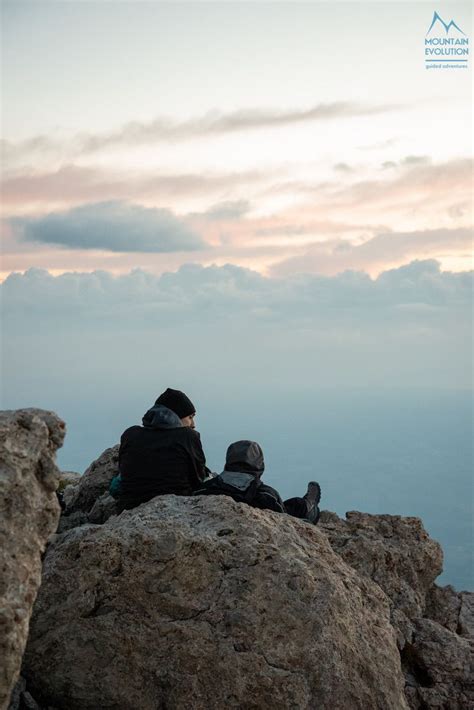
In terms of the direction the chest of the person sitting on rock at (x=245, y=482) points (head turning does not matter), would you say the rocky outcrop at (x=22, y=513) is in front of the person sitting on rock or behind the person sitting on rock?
behind

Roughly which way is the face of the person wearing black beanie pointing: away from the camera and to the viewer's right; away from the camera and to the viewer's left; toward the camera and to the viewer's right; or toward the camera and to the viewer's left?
away from the camera and to the viewer's right

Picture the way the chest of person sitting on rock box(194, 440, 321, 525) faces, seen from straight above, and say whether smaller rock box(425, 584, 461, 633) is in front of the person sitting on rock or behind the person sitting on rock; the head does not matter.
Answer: in front

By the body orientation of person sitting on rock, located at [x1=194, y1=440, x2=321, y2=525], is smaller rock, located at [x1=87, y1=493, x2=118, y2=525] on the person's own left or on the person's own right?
on the person's own left

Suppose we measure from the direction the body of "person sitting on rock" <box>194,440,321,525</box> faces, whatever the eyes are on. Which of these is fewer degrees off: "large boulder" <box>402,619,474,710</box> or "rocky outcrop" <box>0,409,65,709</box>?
the large boulder

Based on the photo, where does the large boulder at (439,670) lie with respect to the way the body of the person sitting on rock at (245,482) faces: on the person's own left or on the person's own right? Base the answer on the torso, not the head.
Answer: on the person's own right

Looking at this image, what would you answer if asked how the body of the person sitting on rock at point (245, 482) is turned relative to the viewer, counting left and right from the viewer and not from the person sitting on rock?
facing away from the viewer and to the right of the viewer

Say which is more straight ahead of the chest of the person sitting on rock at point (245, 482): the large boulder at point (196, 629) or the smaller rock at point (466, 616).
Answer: the smaller rock

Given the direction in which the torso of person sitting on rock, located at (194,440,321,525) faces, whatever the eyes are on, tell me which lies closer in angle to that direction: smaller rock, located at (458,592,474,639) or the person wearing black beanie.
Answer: the smaller rock

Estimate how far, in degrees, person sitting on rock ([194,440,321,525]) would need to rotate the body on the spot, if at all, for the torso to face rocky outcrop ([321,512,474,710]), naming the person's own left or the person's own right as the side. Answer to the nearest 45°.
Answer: approximately 45° to the person's own right
